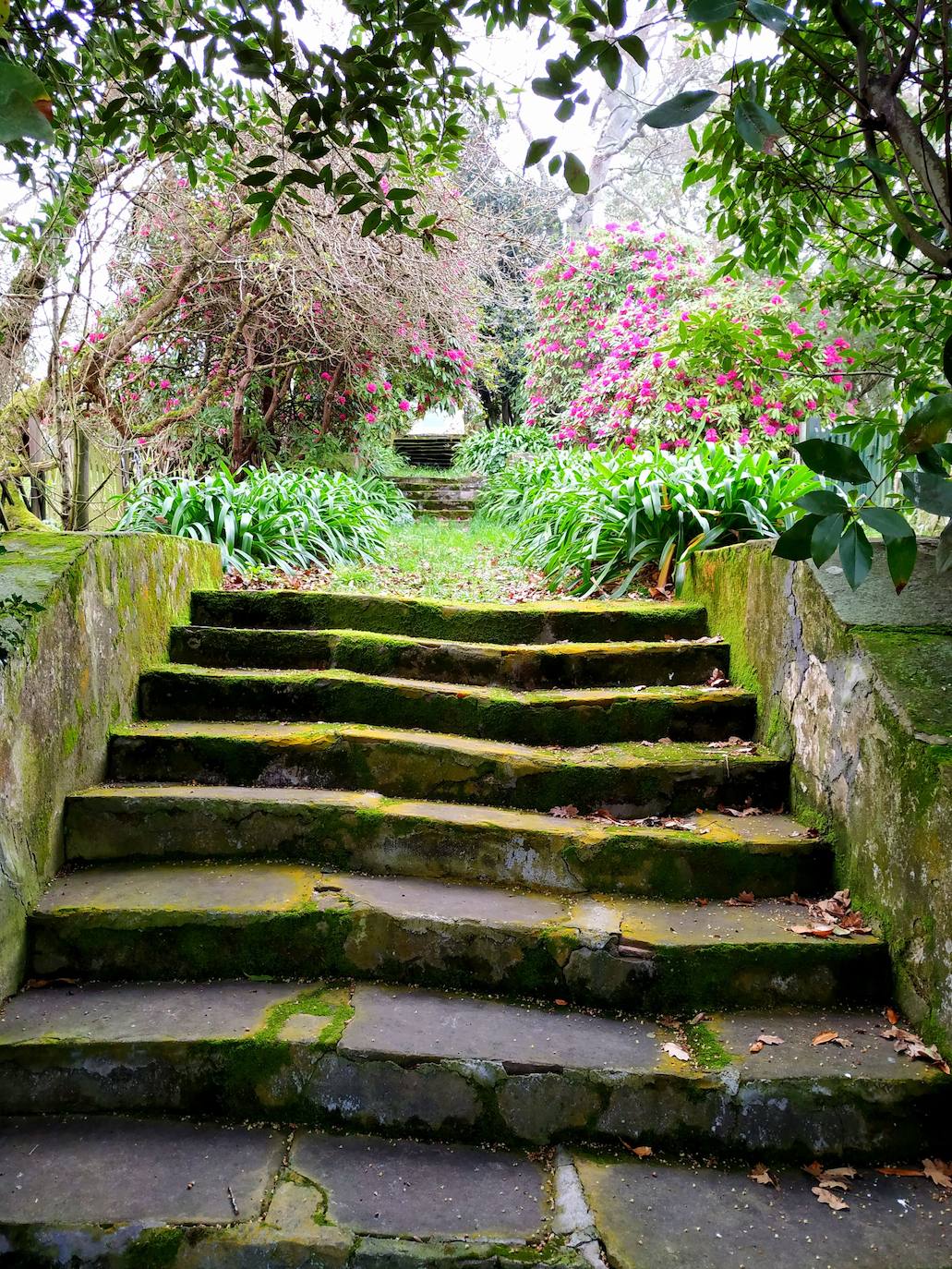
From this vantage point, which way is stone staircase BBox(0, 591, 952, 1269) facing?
toward the camera

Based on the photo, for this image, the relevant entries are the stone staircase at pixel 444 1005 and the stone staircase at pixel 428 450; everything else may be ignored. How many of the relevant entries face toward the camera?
2

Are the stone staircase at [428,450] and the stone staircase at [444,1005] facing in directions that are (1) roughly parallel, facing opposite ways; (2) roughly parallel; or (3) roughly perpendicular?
roughly parallel

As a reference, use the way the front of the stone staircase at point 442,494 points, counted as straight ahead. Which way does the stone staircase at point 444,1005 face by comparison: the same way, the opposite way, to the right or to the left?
the same way

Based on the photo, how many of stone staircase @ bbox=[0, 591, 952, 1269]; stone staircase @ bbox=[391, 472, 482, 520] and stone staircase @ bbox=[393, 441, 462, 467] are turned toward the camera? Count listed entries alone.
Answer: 3

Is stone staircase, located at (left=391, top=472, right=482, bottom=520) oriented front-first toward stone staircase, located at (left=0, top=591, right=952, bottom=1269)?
yes

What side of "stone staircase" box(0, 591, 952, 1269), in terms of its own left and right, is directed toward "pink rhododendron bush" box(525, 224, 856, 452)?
back

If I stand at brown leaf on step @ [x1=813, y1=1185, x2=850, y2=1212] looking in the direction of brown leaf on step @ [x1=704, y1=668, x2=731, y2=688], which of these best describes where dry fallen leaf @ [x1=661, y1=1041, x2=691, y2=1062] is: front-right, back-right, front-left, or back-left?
front-left

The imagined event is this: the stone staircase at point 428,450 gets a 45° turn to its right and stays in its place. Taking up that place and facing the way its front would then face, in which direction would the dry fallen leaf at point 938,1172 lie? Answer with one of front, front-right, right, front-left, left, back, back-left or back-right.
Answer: front-left

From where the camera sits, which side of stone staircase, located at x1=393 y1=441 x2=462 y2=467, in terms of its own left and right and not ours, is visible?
front

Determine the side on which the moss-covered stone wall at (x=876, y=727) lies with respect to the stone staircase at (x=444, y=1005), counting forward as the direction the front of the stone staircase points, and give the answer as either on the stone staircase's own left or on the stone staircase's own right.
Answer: on the stone staircase's own left

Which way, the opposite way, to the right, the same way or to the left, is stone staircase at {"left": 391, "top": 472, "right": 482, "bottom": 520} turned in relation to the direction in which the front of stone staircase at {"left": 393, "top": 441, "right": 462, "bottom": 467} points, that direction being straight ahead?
the same way

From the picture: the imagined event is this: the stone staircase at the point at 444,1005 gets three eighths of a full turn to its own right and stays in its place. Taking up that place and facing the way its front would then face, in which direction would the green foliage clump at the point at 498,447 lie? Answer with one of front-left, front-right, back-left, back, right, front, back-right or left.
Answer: front-right

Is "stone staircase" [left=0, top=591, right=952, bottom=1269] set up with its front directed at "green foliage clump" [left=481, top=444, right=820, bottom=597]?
no

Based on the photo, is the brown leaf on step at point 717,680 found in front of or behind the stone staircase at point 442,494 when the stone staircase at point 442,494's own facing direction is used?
in front
